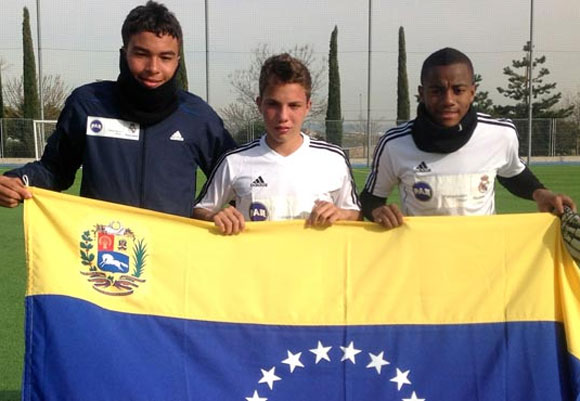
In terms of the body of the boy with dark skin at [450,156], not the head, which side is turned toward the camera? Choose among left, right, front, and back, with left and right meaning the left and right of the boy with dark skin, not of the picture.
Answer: front

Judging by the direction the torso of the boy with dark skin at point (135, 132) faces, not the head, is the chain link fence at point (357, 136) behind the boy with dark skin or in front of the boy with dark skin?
behind

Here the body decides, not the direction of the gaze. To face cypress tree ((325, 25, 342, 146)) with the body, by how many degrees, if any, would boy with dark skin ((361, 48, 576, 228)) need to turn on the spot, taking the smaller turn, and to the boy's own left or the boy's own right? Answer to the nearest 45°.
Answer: approximately 180°

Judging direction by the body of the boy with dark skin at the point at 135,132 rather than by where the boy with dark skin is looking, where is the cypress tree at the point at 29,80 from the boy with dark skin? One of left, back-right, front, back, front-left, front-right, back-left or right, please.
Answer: back

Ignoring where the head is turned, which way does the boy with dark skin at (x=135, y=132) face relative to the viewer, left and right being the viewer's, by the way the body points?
facing the viewer

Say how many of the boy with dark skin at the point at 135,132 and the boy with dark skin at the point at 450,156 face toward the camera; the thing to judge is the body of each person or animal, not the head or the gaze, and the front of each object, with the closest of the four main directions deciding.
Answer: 2

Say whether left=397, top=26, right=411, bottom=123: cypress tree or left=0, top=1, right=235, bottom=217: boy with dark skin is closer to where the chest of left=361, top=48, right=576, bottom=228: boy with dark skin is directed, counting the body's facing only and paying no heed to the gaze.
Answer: the boy with dark skin

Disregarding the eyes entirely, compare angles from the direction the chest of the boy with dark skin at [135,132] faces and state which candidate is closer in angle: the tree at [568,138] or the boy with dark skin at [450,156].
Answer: the boy with dark skin

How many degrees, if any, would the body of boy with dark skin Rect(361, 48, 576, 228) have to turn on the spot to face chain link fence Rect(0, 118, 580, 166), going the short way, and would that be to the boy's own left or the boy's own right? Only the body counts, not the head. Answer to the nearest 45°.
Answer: approximately 180°

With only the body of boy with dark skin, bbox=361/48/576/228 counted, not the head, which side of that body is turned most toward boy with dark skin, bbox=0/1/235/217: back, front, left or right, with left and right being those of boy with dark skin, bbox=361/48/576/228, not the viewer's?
right

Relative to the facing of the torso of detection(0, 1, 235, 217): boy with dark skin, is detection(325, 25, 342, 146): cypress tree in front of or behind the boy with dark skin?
behind

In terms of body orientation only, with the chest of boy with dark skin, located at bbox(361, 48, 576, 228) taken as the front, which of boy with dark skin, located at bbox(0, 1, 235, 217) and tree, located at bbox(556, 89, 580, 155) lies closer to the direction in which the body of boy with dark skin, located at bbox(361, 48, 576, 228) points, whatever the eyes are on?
the boy with dark skin
